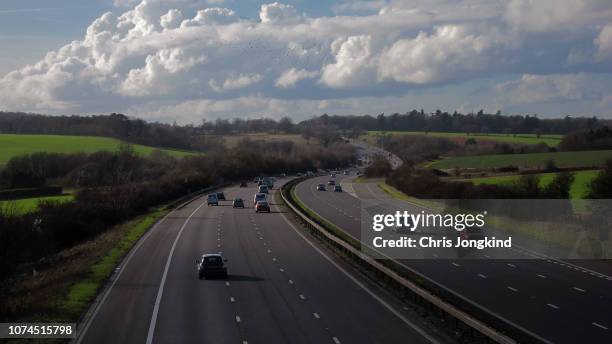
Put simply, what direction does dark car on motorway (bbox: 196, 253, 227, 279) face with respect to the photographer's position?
facing away from the viewer
